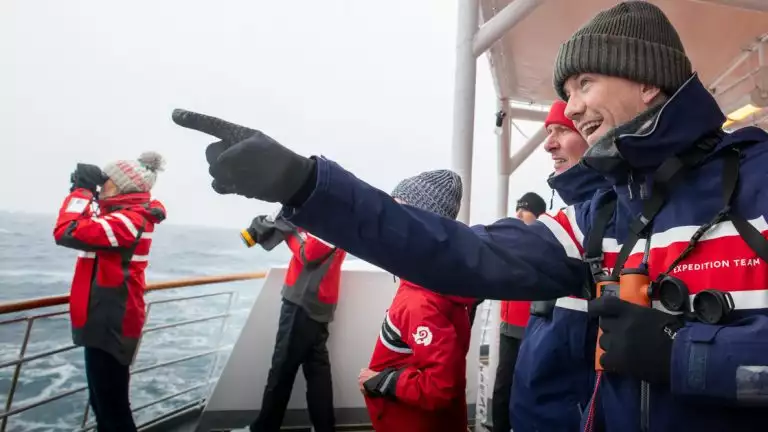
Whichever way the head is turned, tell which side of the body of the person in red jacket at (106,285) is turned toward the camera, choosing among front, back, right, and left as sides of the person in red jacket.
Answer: left

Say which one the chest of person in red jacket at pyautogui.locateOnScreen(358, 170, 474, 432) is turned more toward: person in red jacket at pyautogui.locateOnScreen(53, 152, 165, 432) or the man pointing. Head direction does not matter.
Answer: the person in red jacket

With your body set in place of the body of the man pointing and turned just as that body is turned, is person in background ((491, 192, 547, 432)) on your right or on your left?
on your right

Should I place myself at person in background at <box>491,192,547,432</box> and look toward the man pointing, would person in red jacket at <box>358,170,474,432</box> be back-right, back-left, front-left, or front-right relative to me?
front-right

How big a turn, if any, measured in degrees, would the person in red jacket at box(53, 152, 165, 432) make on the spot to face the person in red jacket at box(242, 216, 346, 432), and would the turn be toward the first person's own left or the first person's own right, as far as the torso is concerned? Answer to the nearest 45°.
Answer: approximately 180°

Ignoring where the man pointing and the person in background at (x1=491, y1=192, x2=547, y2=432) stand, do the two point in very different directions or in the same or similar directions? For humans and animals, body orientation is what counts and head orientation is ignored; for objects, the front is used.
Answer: same or similar directions

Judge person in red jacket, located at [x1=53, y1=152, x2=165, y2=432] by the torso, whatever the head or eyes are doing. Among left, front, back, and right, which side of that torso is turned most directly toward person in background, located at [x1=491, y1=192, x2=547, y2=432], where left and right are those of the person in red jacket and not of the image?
back

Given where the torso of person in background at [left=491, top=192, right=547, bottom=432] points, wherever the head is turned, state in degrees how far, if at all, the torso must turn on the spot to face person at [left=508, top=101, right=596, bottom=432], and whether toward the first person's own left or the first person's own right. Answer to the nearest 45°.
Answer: approximately 45° to the first person's own left

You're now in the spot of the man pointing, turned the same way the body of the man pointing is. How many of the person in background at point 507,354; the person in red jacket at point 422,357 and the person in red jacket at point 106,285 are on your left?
0

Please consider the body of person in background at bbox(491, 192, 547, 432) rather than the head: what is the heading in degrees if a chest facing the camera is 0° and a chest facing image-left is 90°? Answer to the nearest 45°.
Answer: approximately 45°

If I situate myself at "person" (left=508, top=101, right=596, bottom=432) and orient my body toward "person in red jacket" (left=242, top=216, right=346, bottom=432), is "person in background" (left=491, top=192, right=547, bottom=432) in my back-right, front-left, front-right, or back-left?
front-right
